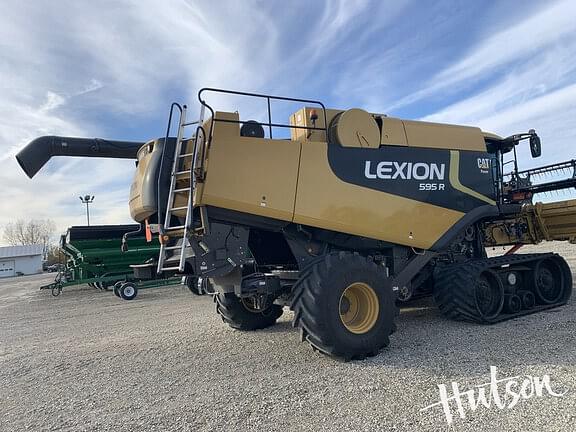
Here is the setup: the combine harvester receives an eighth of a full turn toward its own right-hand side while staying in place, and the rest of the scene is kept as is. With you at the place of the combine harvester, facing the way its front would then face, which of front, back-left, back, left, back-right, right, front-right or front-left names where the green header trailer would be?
back-left

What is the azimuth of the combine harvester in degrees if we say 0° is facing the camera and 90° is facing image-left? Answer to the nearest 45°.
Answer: approximately 225°
